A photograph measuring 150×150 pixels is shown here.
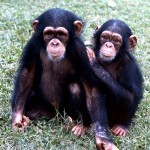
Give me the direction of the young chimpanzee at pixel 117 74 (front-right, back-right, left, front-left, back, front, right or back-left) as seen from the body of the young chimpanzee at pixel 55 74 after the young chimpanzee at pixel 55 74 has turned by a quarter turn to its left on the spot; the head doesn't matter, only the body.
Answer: front

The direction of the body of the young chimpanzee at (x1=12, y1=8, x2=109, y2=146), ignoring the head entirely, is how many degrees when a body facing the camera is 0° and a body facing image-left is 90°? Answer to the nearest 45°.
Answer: approximately 0°

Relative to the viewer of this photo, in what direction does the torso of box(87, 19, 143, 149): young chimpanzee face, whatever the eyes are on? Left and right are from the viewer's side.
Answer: facing the viewer and to the left of the viewer
